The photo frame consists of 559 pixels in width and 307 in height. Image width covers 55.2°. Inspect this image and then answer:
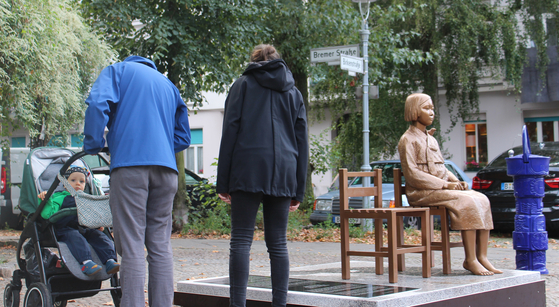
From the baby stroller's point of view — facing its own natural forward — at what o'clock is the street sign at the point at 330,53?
The street sign is roughly at 9 o'clock from the baby stroller.

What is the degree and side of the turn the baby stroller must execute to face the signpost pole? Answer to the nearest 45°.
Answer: approximately 90° to its left

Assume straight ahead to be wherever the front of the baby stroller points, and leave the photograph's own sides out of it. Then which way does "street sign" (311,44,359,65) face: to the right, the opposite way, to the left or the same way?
to the right

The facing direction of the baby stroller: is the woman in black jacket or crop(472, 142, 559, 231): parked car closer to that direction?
the woman in black jacket

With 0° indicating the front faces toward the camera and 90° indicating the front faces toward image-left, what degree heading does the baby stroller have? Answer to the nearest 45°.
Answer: approximately 315°

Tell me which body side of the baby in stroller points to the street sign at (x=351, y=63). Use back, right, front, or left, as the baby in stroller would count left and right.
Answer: left

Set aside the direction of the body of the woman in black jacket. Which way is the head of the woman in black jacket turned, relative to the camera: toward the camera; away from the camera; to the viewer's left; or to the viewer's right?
away from the camera

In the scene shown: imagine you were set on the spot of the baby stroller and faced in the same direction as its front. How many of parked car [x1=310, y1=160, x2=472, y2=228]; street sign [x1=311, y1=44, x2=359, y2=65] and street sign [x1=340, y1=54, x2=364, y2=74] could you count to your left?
3
